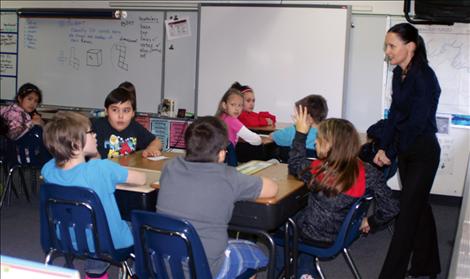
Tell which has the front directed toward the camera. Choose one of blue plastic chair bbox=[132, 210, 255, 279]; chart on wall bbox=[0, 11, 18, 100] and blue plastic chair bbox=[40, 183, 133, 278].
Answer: the chart on wall

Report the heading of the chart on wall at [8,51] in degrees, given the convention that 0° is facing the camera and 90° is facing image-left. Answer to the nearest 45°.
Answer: approximately 0°

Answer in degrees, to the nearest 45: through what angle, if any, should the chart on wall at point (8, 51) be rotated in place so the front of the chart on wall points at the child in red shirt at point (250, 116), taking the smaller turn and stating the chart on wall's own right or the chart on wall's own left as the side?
approximately 45° to the chart on wall's own left

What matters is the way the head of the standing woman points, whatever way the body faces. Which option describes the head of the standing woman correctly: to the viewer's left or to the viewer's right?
to the viewer's left

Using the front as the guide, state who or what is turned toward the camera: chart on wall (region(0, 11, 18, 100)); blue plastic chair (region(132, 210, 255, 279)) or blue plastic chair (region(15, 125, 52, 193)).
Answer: the chart on wall

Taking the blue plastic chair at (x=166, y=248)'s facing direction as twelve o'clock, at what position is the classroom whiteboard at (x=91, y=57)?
The classroom whiteboard is roughly at 10 o'clock from the blue plastic chair.

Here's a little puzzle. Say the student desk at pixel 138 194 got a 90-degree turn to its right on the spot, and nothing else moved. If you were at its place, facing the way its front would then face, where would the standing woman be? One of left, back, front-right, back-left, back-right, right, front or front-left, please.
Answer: back-right

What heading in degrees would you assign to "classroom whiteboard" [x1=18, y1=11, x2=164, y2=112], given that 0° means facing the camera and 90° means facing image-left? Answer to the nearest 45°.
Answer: approximately 0°

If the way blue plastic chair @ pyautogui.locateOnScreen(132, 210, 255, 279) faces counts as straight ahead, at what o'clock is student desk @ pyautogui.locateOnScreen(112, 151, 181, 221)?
The student desk is roughly at 10 o'clock from the blue plastic chair.

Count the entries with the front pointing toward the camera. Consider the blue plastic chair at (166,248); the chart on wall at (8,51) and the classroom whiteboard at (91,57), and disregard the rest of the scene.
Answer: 2
